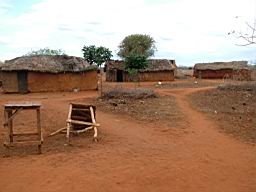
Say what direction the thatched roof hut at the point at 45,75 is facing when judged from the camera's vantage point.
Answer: facing the viewer

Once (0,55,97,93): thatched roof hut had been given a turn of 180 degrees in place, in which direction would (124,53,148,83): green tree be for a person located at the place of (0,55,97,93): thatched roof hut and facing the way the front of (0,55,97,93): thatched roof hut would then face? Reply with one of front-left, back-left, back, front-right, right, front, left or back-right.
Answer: front-right

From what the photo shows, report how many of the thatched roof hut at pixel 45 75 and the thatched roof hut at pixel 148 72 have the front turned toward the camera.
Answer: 2

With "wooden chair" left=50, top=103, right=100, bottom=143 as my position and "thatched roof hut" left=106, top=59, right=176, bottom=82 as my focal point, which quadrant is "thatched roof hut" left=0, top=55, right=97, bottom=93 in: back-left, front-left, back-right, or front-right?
front-left

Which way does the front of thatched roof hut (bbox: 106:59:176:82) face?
toward the camera

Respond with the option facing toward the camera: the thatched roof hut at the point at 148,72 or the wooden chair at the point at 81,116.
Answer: the thatched roof hut

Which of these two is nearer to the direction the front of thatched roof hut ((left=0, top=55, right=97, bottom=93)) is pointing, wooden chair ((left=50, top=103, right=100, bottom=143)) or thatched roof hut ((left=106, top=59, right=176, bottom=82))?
the wooden chair

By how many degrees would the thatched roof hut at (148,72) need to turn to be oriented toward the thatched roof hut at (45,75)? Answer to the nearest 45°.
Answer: approximately 45° to its right

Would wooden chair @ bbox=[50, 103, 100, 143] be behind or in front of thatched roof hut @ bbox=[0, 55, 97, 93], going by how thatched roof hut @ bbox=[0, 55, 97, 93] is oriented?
in front

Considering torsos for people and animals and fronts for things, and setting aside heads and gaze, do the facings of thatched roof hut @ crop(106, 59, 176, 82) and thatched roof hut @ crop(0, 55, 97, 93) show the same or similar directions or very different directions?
same or similar directions
